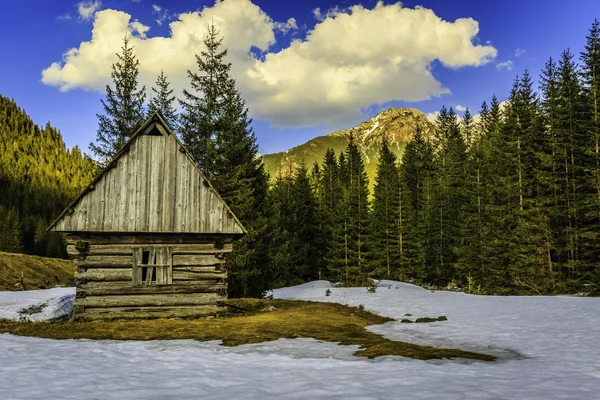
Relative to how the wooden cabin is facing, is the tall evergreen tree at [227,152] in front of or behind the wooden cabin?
behind

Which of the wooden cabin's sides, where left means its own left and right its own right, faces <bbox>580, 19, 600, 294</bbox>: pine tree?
left

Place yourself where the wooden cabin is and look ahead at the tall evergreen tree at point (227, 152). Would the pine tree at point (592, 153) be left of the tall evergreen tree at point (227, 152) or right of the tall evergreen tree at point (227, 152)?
right

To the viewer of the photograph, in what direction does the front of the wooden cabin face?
facing the viewer
